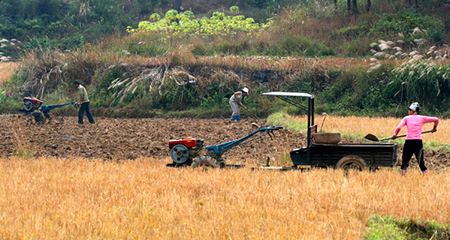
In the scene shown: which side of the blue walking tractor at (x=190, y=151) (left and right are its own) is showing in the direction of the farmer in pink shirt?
back

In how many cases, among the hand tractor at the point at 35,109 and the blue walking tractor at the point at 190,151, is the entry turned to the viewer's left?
2

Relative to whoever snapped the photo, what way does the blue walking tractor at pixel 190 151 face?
facing to the left of the viewer

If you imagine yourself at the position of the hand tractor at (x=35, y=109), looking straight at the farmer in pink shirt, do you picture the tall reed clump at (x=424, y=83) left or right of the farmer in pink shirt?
left

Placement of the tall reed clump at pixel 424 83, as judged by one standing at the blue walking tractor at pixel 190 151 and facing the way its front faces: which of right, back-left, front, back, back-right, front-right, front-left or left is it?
back-right

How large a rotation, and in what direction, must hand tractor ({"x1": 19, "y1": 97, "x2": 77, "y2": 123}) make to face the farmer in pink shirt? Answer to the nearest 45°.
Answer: approximately 135° to its left

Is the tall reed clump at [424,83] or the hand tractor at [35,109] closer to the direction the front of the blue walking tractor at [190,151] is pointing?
the hand tractor

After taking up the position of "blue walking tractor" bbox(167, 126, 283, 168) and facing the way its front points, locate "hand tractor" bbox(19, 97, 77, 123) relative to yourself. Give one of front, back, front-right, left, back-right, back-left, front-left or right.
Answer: front-right

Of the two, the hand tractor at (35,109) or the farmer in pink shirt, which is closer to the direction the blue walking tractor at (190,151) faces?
the hand tractor

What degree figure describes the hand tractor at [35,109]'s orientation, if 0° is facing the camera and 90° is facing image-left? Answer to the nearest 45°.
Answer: approximately 90°
